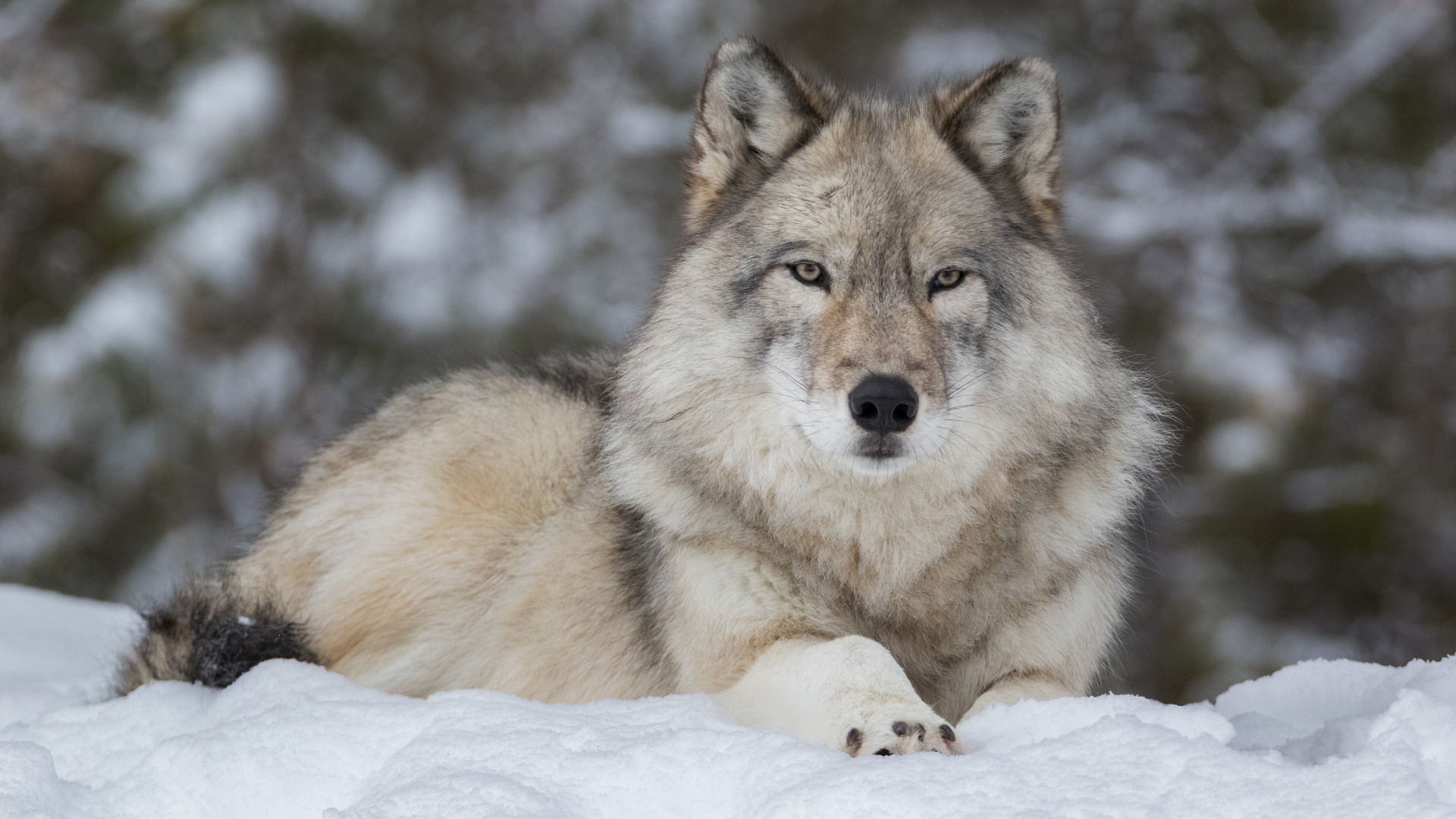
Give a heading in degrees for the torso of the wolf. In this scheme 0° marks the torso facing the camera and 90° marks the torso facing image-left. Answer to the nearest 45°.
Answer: approximately 315°
